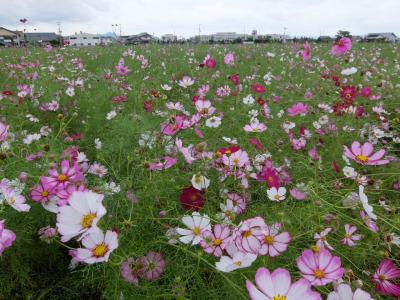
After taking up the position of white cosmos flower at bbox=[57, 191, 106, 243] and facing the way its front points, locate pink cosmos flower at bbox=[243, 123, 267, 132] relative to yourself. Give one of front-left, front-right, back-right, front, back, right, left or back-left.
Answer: left

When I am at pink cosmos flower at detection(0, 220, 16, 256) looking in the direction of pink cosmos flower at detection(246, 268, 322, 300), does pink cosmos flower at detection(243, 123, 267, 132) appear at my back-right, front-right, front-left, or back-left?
front-left

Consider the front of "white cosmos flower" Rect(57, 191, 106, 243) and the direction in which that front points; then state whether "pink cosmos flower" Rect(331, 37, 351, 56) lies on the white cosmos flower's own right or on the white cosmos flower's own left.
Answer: on the white cosmos flower's own left

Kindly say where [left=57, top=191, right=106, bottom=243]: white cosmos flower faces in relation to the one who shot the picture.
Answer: facing the viewer and to the right of the viewer

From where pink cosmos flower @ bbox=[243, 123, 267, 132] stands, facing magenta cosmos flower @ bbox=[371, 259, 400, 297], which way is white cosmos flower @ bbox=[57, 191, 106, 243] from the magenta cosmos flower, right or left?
right

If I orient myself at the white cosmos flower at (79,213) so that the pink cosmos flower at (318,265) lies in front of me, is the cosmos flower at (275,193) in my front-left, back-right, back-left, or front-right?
front-left

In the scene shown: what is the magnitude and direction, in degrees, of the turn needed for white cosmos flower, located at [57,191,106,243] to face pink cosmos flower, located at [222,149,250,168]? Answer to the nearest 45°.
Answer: approximately 90° to its left

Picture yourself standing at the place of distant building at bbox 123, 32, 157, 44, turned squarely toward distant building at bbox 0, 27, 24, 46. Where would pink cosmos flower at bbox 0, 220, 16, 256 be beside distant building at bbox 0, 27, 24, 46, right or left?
left
